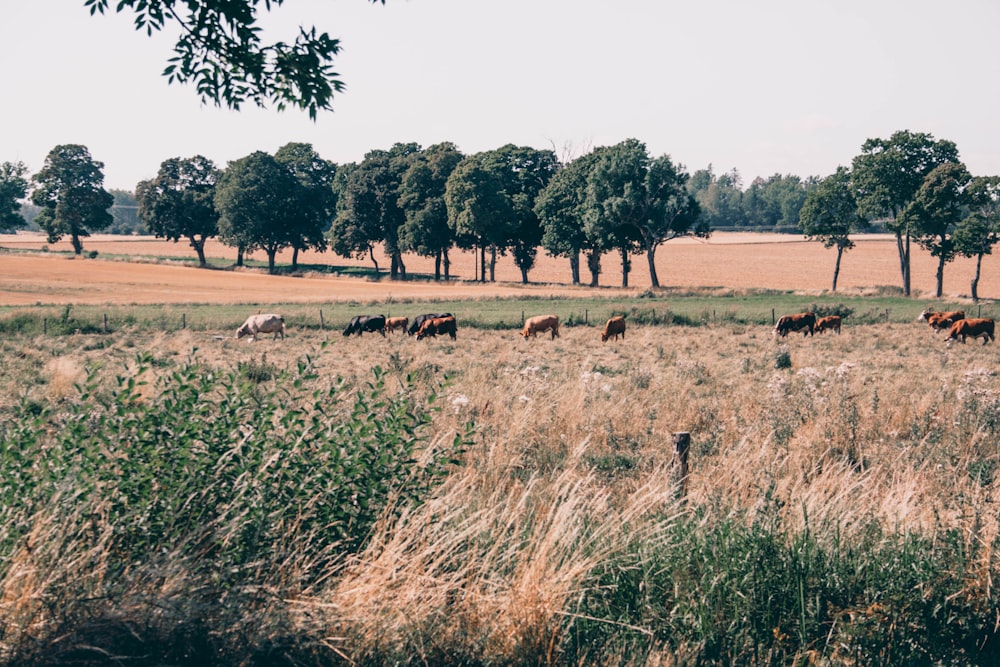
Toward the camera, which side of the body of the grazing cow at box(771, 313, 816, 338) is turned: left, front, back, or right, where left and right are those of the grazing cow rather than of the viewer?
left

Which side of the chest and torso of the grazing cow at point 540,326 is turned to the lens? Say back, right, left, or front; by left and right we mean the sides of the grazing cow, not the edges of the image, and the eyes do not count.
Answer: left

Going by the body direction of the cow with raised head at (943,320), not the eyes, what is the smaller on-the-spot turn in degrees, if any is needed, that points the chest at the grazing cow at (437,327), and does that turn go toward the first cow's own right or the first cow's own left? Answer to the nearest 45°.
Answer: approximately 45° to the first cow's own left

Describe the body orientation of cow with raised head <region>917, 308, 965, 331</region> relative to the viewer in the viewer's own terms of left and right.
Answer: facing to the left of the viewer

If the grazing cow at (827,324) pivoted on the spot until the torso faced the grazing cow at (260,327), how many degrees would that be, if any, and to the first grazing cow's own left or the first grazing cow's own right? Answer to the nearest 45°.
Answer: approximately 45° to the first grazing cow's own left

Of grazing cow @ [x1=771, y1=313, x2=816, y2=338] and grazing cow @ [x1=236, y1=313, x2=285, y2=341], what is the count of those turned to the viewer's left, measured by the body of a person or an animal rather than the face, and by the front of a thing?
2

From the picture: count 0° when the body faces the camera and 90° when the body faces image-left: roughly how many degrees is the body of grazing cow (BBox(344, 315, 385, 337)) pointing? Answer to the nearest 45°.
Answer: approximately 90°

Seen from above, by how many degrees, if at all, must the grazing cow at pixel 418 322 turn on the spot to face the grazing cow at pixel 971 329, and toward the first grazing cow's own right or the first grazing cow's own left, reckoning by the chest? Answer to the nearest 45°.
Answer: approximately 180°

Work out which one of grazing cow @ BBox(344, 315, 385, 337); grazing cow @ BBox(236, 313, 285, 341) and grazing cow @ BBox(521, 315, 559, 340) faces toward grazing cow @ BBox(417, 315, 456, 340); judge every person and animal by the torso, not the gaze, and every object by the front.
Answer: grazing cow @ BBox(521, 315, 559, 340)

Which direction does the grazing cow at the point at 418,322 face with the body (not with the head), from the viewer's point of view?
to the viewer's left
